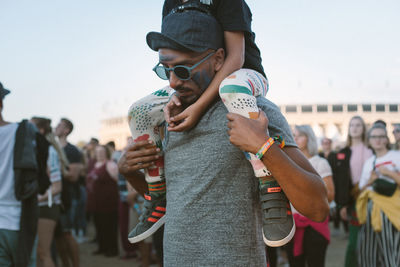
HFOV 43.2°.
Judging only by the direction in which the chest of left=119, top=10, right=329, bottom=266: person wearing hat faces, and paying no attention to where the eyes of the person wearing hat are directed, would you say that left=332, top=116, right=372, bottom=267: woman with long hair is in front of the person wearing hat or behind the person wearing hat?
behind

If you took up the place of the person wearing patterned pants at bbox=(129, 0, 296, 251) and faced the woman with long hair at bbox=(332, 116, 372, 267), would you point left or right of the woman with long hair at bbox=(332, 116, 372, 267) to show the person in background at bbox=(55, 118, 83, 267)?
left

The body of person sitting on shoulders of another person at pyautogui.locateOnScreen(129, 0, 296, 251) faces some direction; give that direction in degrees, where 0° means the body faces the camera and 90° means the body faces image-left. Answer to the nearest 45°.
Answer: approximately 45°

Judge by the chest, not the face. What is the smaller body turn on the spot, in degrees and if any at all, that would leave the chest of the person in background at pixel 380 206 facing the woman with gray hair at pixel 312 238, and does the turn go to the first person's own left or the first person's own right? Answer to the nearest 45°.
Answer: approximately 45° to the first person's own right

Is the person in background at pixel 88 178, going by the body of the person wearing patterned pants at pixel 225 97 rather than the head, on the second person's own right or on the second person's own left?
on the second person's own right
